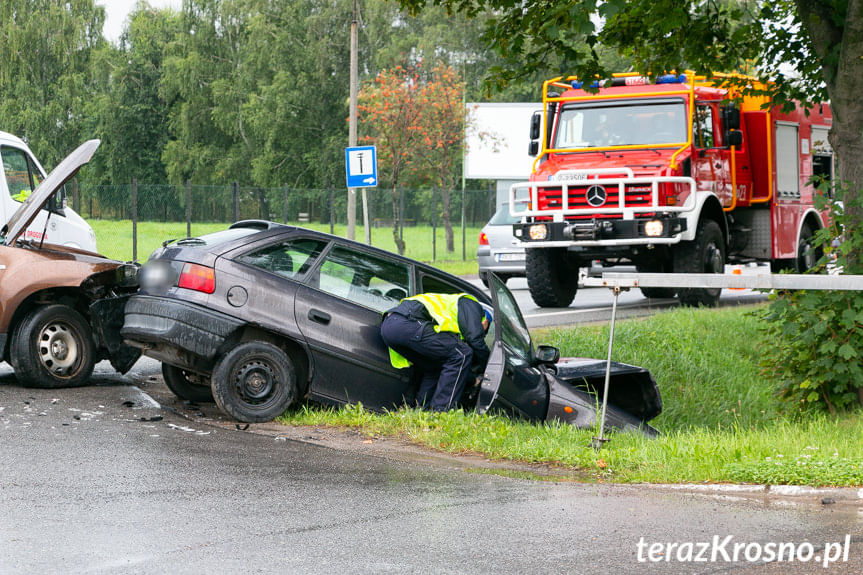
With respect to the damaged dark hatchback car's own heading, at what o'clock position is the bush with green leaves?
The bush with green leaves is roughly at 1 o'clock from the damaged dark hatchback car.

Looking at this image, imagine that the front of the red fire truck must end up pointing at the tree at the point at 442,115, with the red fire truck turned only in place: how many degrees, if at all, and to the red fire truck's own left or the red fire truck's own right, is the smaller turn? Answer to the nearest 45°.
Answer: approximately 135° to the red fire truck's own right

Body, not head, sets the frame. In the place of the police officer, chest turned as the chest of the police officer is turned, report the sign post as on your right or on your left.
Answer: on your left

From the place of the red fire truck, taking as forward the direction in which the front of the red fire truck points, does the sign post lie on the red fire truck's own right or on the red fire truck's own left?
on the red fire truck's own right

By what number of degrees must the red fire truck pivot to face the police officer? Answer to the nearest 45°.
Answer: approximately 45° to its left

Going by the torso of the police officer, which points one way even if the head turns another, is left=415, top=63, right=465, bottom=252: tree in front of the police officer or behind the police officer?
in front

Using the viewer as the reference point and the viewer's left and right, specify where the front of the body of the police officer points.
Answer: facing away from the viewer and to the right of the viewer

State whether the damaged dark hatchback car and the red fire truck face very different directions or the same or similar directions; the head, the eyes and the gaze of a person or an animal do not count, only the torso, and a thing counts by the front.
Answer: very different directions

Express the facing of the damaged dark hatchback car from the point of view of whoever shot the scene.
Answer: facing away from the viewer and to the right of the viewer
